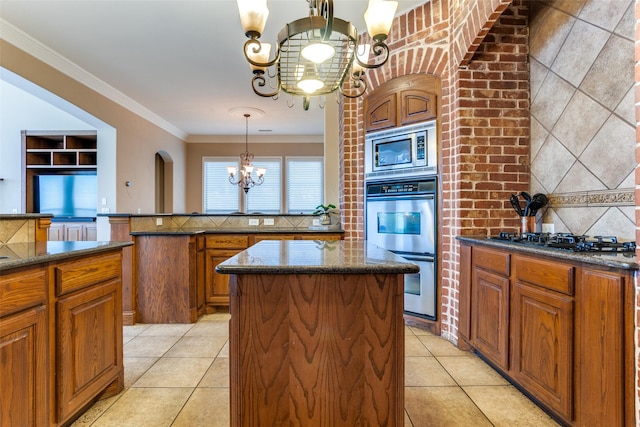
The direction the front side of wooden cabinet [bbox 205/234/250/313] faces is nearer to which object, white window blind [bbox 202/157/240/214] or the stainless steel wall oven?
the stainless steel wall oven

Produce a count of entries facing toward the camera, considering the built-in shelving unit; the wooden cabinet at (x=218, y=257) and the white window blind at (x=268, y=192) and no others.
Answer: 3

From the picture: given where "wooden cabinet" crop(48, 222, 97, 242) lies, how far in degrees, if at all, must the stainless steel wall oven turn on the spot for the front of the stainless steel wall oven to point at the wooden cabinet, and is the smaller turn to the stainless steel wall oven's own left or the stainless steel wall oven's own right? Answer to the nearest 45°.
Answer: approximately 45° to the stainless steel wall oven's own right

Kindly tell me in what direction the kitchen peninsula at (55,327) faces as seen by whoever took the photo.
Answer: facing the viewer and to the right of the viewer

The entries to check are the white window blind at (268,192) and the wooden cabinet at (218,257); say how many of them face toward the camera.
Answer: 2

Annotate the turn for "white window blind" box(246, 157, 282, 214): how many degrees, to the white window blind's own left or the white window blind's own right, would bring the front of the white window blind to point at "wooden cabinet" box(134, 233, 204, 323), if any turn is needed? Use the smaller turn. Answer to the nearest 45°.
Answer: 0° — it already faces it

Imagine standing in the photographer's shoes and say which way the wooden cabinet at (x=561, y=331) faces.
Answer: facing the viewer and to the left of the viewer

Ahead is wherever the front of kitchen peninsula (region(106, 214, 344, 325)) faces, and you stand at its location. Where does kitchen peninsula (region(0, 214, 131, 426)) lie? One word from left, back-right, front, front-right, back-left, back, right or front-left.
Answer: front

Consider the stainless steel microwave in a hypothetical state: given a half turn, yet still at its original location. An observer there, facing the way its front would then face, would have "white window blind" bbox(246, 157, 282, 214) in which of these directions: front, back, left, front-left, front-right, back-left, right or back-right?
left

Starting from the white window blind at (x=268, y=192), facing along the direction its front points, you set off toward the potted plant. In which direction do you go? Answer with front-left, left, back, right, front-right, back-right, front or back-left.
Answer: front

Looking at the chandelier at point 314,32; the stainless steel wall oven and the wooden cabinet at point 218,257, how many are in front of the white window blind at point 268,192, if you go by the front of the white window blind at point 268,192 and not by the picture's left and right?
3

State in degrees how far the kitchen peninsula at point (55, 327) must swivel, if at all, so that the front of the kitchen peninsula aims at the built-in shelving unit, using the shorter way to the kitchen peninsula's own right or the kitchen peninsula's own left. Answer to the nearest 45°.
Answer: approximately 135° to the kitchen peninsula's own left

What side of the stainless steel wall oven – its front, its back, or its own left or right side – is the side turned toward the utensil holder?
left

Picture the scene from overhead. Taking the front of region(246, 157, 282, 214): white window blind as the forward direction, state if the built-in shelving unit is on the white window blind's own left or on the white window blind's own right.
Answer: on the white window blind's own right

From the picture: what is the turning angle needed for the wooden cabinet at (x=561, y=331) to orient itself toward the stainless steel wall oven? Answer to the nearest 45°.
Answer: approximately 90° to its right
